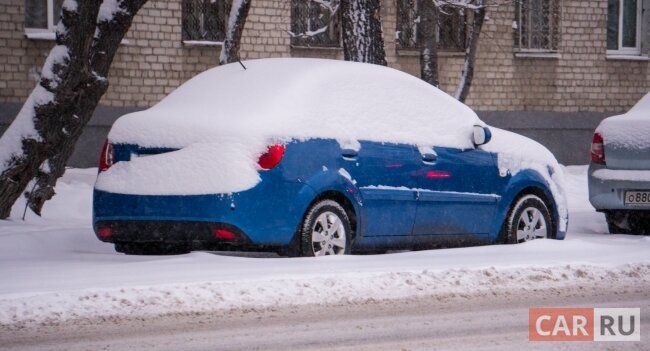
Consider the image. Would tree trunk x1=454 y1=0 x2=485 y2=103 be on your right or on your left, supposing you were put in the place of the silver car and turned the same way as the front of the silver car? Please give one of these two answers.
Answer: on your left

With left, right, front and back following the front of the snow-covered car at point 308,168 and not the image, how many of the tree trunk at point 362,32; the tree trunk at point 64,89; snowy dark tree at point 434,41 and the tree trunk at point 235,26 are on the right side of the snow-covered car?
0

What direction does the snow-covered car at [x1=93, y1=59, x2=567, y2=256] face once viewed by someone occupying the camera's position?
facing away from the viewer and to the right of the viewer

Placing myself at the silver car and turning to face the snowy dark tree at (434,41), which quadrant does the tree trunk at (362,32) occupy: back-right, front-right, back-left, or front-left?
front-left

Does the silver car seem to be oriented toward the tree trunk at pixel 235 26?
no

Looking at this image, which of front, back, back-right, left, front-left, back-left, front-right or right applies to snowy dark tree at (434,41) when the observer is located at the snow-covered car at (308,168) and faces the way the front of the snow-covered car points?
front-left

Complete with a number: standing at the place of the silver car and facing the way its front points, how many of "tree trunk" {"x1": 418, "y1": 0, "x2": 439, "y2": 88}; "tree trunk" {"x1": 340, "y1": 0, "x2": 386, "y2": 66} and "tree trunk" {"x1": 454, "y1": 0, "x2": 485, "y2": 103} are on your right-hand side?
0

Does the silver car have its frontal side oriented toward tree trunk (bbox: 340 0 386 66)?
no

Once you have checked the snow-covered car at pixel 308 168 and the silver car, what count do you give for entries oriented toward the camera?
0

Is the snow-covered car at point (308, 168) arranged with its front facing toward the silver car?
yes

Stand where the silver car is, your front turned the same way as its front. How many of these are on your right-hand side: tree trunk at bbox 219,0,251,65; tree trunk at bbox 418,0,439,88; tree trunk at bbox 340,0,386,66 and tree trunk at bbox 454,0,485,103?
0

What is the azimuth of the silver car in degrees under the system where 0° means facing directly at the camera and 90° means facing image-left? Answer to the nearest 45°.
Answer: approximately 225°

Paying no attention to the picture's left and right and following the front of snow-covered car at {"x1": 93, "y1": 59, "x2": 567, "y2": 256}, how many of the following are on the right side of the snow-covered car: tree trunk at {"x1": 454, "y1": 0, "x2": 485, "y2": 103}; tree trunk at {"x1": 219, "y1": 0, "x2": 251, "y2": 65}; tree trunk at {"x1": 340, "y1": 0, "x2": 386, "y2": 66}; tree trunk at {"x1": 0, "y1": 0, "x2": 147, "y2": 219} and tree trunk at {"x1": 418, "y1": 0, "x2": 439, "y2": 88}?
0

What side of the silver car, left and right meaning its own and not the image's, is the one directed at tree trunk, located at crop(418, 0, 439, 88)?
left

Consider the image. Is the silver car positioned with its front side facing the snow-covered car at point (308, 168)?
no
